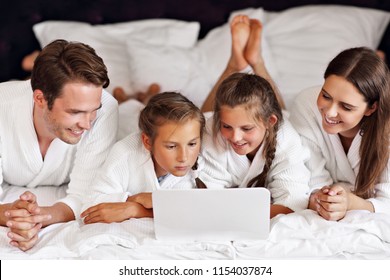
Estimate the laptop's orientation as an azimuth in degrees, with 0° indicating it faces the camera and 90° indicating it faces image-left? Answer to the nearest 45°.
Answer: approximately 180°

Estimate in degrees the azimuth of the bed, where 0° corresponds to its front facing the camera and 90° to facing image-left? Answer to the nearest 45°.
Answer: approximately 0°

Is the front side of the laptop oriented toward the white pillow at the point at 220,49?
yes
